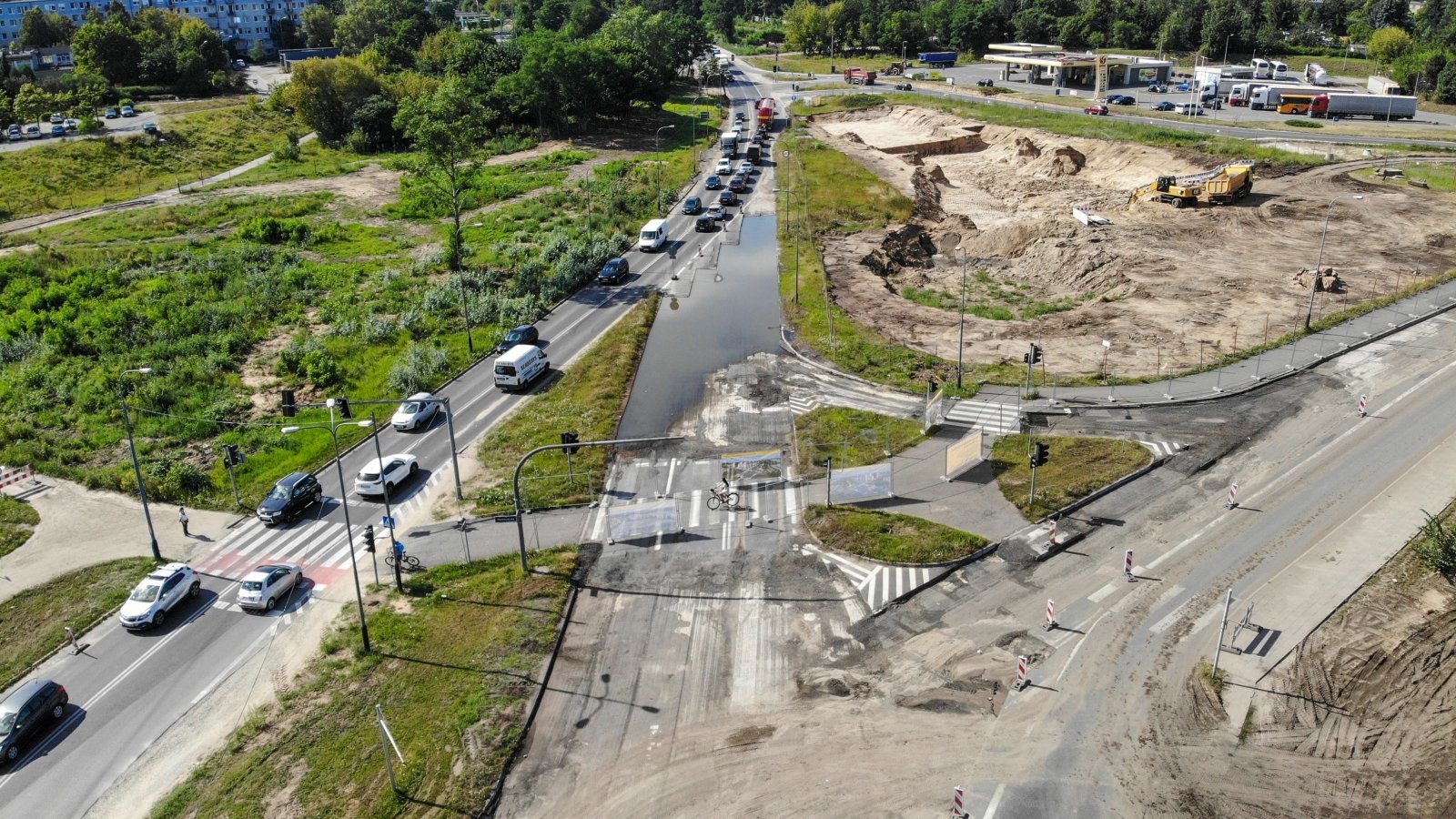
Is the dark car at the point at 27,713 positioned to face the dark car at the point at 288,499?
no

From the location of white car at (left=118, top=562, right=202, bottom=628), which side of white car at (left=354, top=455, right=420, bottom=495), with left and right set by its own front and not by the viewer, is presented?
back

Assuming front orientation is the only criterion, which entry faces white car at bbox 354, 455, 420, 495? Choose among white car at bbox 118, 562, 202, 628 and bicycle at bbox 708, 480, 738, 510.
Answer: the bicycle

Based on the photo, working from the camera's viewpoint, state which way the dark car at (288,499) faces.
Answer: facing the viewer and to the left of the viewer

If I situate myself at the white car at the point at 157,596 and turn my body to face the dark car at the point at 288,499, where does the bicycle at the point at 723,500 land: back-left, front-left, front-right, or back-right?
front-right

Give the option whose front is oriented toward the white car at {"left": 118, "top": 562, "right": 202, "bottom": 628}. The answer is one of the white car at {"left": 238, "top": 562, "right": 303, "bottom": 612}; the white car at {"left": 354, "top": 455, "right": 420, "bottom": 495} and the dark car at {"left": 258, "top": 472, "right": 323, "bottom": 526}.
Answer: the dark car

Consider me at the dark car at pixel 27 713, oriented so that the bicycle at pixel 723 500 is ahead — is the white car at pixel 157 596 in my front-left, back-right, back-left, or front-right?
front-left

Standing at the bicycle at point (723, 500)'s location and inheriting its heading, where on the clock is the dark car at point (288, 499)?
The dark car is roughly at 12 o'clock from the bicycle.

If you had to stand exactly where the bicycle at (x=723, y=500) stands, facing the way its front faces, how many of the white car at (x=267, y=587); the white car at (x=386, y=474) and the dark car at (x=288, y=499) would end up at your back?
0

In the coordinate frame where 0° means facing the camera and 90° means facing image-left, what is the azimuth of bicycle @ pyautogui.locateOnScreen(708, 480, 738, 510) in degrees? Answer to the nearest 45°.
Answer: approximately 90°

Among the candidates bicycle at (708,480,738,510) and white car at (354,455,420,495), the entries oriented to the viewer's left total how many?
1

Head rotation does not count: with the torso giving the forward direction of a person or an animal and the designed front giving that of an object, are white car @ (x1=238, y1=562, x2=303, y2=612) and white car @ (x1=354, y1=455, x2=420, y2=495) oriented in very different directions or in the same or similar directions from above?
same or similar directions

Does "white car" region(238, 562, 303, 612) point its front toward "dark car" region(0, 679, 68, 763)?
no

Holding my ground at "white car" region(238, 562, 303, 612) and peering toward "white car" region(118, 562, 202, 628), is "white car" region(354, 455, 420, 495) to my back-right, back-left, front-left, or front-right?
back-right

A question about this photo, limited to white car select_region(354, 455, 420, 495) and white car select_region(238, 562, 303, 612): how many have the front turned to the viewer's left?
0
